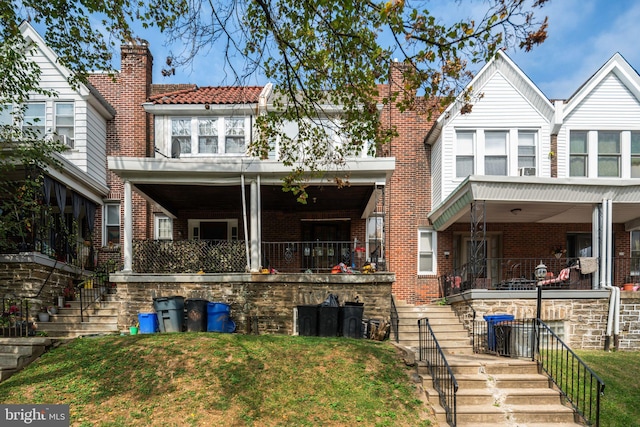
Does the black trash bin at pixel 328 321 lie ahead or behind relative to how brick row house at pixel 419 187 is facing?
ahead

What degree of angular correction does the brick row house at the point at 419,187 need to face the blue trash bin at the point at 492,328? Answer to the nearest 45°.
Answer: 0° — it already faces it

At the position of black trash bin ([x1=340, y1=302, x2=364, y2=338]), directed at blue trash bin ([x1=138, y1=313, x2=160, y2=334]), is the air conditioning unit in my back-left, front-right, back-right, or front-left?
back-right

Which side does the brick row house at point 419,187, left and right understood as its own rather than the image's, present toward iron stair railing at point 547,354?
front

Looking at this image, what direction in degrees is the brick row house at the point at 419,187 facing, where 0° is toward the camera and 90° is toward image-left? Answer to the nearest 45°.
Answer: approximately 0°

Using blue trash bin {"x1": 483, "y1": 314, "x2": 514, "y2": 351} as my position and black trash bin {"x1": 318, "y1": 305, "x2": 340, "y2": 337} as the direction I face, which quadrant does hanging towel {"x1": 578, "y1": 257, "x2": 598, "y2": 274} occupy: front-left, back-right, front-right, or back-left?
back-right

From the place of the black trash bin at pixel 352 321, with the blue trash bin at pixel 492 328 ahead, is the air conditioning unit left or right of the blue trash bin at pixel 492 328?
left

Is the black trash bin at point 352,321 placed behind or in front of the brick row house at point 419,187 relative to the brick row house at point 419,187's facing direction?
in front
